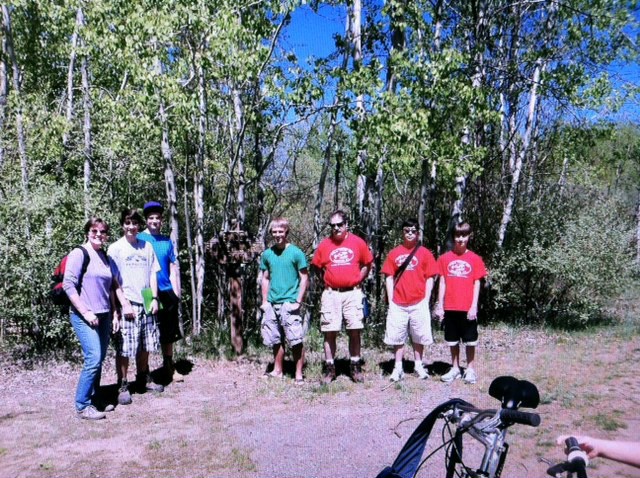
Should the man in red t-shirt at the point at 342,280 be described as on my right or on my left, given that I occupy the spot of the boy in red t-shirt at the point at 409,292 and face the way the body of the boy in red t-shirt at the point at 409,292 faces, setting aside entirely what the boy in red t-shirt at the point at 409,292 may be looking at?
on my right

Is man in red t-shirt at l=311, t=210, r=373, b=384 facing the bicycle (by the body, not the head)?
yes

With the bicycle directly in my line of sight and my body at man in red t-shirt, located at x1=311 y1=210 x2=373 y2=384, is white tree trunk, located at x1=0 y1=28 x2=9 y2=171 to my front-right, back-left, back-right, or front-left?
back-right

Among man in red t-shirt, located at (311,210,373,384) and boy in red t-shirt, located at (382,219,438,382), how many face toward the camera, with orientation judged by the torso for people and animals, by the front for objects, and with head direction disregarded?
2

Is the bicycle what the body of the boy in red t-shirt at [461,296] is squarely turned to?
yes

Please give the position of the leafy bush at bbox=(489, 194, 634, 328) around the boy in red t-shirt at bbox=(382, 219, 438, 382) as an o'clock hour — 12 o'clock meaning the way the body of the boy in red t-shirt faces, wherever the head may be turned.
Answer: The leafy bush is roughly at 7 o'clock from the boy in red t-shirt.

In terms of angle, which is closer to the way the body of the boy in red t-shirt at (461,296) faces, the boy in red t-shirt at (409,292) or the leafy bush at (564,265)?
the boy in red t-shirt

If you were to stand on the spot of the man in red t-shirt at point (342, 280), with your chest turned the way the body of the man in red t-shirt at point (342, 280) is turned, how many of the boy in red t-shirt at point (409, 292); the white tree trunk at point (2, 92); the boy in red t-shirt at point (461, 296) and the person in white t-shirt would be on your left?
2
